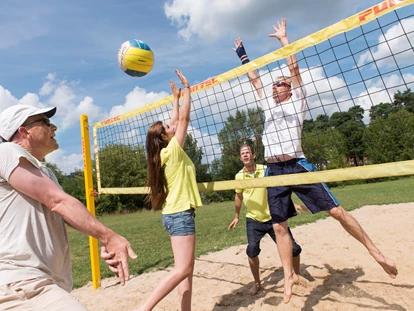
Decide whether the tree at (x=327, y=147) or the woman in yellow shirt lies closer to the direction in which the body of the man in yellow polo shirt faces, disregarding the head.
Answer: the woman in yellow shirt

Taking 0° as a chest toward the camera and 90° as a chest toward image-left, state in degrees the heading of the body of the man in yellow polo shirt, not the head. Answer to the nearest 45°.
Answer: approximately 0°

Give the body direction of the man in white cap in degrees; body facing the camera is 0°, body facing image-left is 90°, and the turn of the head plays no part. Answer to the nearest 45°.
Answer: approximately 270°

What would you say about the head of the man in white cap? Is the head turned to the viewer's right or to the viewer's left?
to the viewer's right

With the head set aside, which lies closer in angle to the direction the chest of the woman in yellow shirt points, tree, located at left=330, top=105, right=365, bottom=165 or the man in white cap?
the tree
